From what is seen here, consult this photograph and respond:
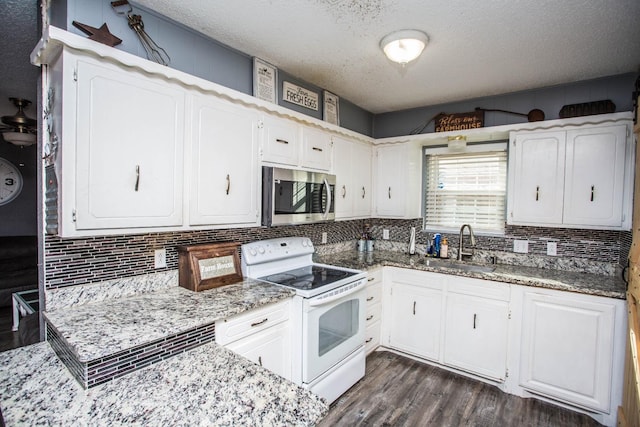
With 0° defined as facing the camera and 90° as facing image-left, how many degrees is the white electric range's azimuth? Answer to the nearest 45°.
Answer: approximately 315°

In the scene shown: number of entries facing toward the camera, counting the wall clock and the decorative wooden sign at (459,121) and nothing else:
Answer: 2

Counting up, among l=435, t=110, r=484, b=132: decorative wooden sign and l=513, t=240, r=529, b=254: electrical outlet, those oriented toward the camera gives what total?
2

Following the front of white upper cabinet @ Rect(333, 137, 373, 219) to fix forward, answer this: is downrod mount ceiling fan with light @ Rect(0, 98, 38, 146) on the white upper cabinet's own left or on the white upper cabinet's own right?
on the white upper cabinet's own right

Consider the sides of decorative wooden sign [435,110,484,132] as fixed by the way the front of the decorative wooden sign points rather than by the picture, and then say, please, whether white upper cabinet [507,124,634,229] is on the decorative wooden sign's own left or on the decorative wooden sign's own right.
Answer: on the decorative wooden sign's own left

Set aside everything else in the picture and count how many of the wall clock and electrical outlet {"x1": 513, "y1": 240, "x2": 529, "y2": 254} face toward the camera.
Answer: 2
